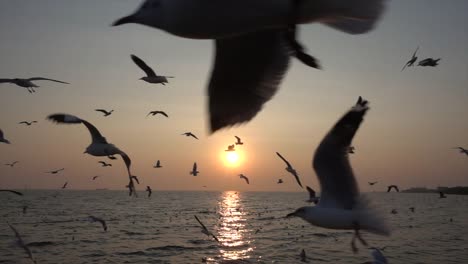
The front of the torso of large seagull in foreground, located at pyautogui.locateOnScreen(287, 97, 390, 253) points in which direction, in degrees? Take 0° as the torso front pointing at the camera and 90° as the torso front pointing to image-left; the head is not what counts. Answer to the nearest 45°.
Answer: approximately 90°

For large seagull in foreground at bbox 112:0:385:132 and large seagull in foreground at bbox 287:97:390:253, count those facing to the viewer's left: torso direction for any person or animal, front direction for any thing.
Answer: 2

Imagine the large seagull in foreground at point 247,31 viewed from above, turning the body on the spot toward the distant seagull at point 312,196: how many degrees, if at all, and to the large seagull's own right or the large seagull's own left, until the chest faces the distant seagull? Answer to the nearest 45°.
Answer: approximately 90° to the large seagull's own right

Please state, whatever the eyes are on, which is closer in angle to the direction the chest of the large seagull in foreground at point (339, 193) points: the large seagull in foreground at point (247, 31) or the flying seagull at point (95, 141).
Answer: the flying seagull

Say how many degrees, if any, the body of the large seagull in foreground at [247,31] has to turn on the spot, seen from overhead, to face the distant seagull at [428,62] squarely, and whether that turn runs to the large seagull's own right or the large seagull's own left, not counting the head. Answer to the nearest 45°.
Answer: approximately 135° to the large seagull's own right

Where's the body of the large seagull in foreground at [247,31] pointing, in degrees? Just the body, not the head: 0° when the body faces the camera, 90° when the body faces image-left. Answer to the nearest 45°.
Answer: approximately 90°

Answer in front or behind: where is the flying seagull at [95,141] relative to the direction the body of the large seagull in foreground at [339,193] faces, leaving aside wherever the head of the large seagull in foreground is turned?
in front

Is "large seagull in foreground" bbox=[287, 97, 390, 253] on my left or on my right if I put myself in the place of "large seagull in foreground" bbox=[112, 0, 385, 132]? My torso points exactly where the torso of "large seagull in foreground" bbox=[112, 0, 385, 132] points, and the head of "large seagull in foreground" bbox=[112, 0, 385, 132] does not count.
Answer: on my right
